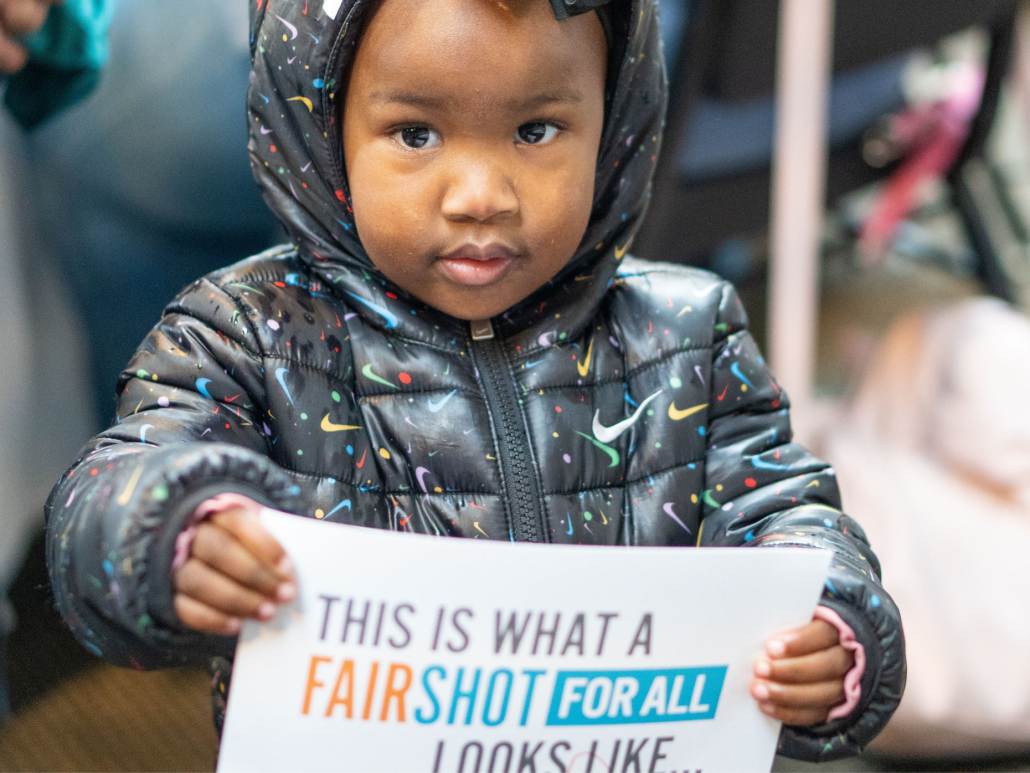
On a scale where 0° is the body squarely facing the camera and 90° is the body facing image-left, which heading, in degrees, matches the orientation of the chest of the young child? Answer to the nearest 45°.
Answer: approximately 0°

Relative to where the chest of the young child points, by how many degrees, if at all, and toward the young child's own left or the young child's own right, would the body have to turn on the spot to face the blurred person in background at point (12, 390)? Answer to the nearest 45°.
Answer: approximately 135° to the young child's own right

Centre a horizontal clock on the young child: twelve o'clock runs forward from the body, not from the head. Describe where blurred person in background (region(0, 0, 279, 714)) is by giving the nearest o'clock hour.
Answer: The blurred person in background is roughly at 5 o'clock from the young child.

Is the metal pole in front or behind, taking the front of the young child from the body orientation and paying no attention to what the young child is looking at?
behind
